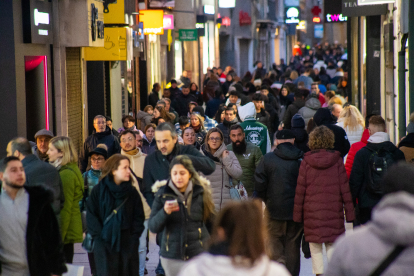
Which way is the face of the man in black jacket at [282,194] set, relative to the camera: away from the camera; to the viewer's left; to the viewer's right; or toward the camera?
away from the camera

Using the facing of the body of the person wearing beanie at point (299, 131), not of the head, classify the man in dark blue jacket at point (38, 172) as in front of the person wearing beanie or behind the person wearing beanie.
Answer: behind

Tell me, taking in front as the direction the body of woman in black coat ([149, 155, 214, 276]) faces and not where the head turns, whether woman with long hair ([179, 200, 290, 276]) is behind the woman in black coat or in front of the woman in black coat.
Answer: in front

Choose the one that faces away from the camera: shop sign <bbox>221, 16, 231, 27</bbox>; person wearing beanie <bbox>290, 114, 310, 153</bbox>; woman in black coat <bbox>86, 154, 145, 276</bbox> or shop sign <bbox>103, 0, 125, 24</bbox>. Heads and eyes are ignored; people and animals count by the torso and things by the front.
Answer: the person wearing beanie

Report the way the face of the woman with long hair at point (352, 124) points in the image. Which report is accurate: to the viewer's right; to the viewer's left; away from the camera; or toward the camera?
away from the camera

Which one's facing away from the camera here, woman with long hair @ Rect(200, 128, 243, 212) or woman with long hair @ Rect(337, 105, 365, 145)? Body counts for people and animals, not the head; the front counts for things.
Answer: woman with long hair @ Rect(337, 105, 365, 145)

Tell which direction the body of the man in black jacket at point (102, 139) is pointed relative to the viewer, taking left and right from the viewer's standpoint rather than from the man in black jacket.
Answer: facing the viewer

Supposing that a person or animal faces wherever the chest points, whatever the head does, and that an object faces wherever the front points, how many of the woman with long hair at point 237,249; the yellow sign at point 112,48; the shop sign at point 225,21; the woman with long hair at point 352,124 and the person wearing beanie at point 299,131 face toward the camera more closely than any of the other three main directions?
2

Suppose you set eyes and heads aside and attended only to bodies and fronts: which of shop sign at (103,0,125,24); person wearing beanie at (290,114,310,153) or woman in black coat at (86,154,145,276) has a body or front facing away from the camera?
the person wearing beanie

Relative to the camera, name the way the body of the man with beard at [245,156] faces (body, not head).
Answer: toward the camera

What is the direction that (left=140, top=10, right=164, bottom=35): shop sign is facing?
toward the camera

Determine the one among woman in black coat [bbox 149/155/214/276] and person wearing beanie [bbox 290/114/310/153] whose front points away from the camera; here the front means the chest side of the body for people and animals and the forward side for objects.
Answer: the person wearing beanie
